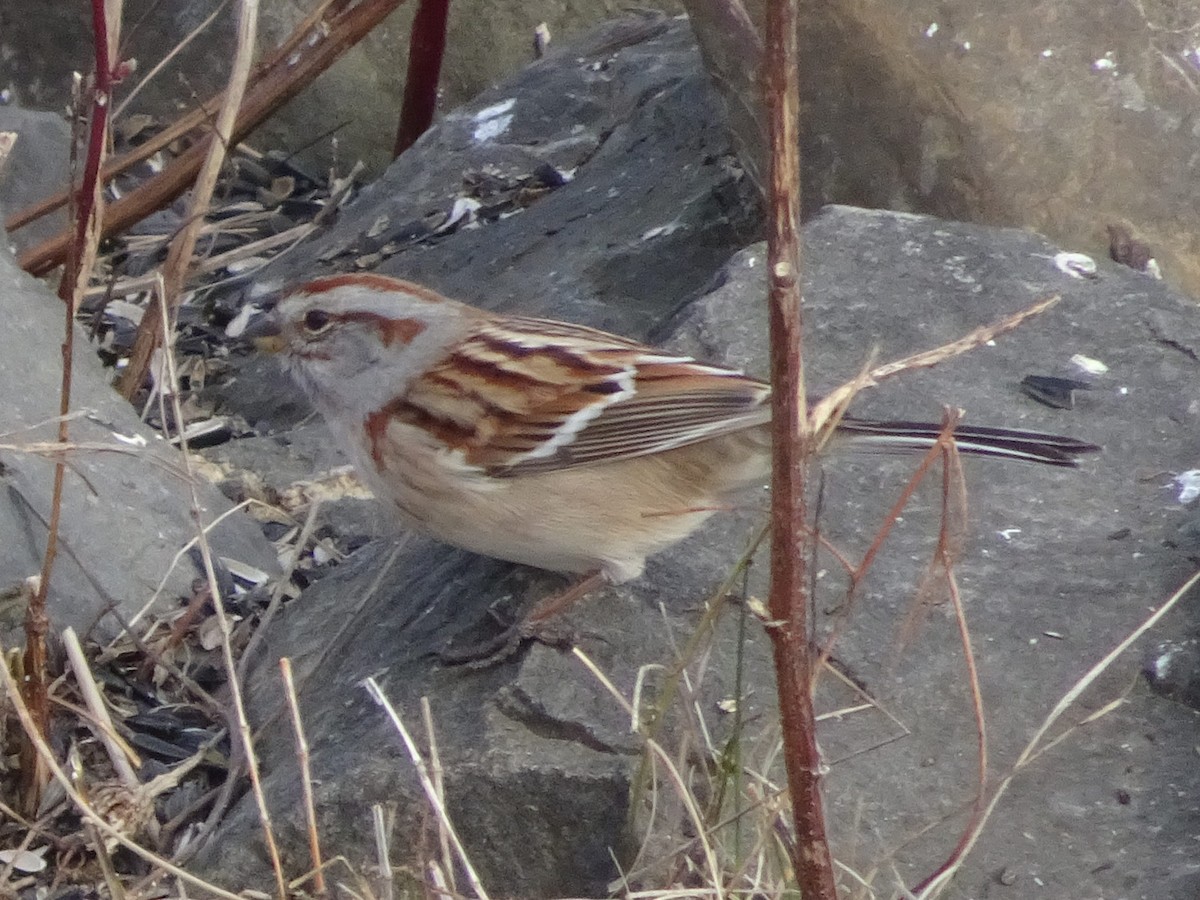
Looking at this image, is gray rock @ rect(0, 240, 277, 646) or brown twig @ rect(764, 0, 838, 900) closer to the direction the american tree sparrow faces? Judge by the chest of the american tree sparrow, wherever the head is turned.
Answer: the gray rock

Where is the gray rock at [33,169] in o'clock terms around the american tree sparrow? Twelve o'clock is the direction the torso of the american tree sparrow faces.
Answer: The gray rock is roughly at 2 o'clock from the american tree sparrow.

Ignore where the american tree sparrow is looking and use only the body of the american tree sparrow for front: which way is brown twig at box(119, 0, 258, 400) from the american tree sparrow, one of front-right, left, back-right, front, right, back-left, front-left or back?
front-right

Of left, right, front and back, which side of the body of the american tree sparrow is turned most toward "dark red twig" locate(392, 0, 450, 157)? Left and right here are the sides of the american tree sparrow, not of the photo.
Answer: right

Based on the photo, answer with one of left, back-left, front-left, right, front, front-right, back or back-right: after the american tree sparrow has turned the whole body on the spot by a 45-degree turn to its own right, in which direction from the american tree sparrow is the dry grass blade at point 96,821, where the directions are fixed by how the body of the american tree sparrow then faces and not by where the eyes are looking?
left

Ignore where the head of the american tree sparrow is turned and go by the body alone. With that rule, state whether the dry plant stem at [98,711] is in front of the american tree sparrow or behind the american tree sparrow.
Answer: in front

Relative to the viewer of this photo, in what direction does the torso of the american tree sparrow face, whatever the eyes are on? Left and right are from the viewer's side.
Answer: facing to the left of the viewer

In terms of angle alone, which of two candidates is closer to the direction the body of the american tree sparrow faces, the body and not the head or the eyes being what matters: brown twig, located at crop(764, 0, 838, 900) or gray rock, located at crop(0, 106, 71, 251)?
the gray rock

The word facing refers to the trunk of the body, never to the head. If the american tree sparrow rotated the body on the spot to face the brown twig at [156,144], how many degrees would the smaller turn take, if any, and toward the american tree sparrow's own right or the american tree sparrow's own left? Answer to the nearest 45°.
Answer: approximately 45° to the american tree sparrow's own right

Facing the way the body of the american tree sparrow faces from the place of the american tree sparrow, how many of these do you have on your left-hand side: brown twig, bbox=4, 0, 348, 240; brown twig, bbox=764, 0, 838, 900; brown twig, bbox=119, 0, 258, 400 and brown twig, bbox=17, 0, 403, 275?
1

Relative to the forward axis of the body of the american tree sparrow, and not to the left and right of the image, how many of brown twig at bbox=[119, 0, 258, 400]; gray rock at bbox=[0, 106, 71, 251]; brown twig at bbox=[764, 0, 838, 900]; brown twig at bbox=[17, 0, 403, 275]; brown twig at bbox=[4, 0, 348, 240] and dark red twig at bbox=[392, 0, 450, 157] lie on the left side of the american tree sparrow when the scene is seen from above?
1

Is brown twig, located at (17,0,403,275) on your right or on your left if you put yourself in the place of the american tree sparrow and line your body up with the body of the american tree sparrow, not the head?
on your right

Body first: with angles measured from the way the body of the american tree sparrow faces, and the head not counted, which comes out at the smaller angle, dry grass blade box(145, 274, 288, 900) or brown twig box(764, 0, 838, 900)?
the dry grass blade

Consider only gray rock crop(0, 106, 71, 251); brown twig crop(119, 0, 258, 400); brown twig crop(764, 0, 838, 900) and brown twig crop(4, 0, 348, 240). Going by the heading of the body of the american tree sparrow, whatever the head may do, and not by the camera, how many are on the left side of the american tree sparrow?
1
